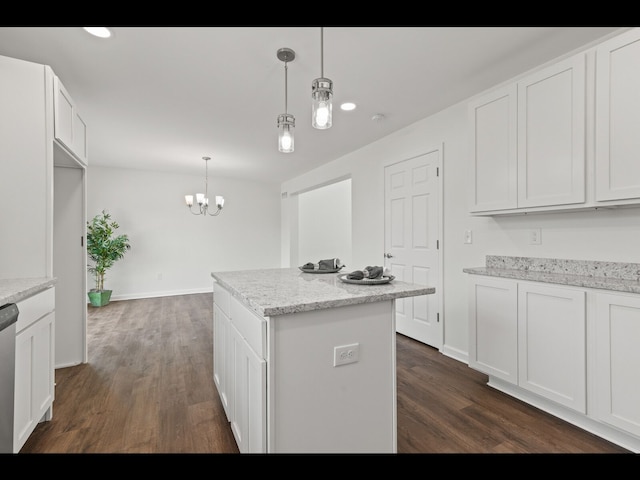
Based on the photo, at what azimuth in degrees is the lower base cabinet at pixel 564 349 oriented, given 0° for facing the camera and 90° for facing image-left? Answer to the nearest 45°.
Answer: approximately 45°

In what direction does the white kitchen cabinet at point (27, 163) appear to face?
to the viewer's right

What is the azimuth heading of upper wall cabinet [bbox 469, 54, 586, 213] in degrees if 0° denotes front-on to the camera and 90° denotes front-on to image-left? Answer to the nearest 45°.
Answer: approximately 45°

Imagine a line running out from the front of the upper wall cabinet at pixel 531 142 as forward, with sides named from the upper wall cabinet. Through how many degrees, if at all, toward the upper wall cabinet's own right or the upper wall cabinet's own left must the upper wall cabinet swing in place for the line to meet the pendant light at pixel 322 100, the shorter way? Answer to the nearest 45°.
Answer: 0° — it already faces it

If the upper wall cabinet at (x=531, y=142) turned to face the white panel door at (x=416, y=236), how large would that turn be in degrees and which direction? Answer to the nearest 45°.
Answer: approximately 90° to its right

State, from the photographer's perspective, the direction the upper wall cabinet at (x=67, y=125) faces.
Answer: facing to the right of the viewer

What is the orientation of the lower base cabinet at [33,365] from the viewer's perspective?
to the viewer's right

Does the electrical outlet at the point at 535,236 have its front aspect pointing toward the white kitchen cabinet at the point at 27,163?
yes

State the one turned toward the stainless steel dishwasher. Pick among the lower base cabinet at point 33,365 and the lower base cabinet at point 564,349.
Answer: the lower base cabinet at point 564,349
